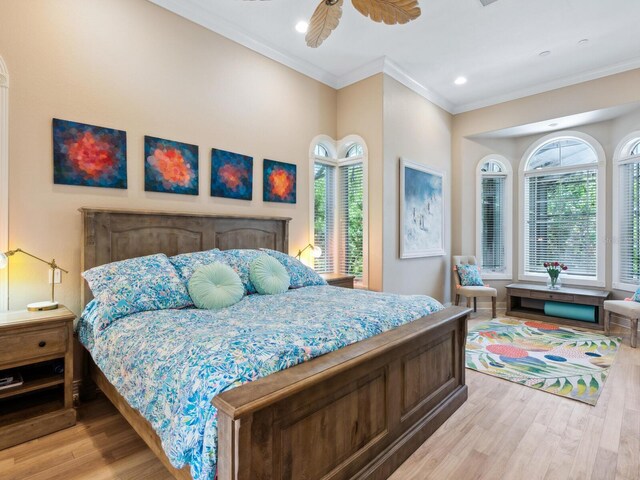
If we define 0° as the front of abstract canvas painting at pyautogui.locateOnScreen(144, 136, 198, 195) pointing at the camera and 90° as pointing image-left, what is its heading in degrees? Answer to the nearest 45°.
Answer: approximately 315°

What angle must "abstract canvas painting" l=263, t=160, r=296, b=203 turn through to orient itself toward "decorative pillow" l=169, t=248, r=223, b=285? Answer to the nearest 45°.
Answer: approximately 90° to its right

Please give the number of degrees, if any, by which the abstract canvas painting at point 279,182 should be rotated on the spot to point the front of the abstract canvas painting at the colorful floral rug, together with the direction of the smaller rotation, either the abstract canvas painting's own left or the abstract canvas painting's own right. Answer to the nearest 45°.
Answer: approximately 45° to the abstract canvas painting's own left

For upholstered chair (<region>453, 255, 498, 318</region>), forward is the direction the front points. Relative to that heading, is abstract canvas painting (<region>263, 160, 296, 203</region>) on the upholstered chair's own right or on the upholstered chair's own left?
on the upholstered chair's own right

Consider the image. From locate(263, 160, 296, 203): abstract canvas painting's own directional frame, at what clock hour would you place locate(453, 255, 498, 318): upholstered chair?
The upholstered chair is roughly at 10 o'clock from the abstract canvas painting.

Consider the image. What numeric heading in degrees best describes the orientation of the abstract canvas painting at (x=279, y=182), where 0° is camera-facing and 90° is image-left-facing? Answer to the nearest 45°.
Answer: approximately 315°

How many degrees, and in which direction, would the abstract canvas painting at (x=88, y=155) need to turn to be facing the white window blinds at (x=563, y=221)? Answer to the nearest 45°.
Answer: approximately 45° to its left
